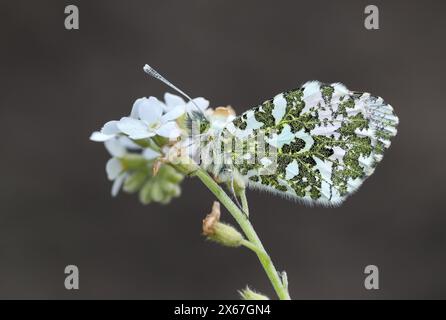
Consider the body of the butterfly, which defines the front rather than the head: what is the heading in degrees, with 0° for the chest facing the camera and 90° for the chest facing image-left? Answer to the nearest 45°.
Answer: approximately 90°
